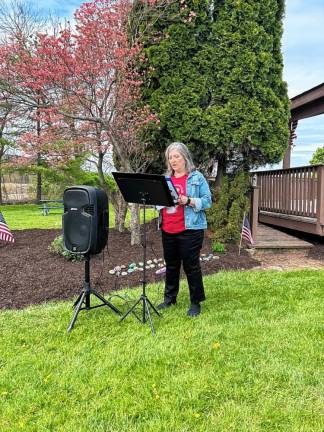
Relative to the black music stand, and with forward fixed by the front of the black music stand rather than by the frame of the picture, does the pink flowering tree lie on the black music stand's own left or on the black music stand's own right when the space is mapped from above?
on the black music stand's own left

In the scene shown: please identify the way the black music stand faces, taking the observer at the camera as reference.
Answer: facing away from the viewer and to the right of the viewer

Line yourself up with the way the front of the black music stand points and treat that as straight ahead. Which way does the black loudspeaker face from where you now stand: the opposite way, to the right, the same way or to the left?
the opposite way

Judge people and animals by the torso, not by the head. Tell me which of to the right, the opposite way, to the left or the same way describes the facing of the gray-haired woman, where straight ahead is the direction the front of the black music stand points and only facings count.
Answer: the opposite way

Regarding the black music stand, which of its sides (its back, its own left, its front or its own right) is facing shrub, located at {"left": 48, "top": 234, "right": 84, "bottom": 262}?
left

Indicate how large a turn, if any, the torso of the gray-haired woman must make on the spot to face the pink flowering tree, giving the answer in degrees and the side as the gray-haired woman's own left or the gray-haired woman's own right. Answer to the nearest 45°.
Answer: approximately 90° to the gray-haired woman's own right

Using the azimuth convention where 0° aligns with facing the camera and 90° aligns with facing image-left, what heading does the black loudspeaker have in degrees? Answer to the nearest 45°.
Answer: approximately 45°

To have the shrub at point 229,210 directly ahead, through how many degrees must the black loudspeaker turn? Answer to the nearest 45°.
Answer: approximately 180°

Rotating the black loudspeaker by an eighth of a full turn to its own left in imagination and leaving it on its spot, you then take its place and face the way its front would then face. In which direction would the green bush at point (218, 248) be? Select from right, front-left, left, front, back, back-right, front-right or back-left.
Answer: back-left

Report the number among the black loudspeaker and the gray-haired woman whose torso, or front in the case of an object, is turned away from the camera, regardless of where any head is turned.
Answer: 0

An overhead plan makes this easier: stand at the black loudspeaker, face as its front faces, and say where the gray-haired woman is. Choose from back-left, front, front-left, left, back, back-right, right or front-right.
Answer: back-left
